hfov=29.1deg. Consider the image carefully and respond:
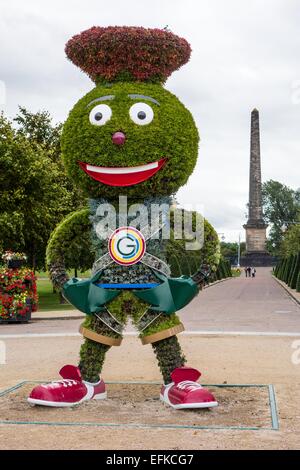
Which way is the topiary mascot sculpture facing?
toward the camera

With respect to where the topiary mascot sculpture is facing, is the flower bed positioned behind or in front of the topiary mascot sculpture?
behind

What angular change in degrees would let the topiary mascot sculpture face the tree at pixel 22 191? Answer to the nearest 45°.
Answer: approximately 180°
